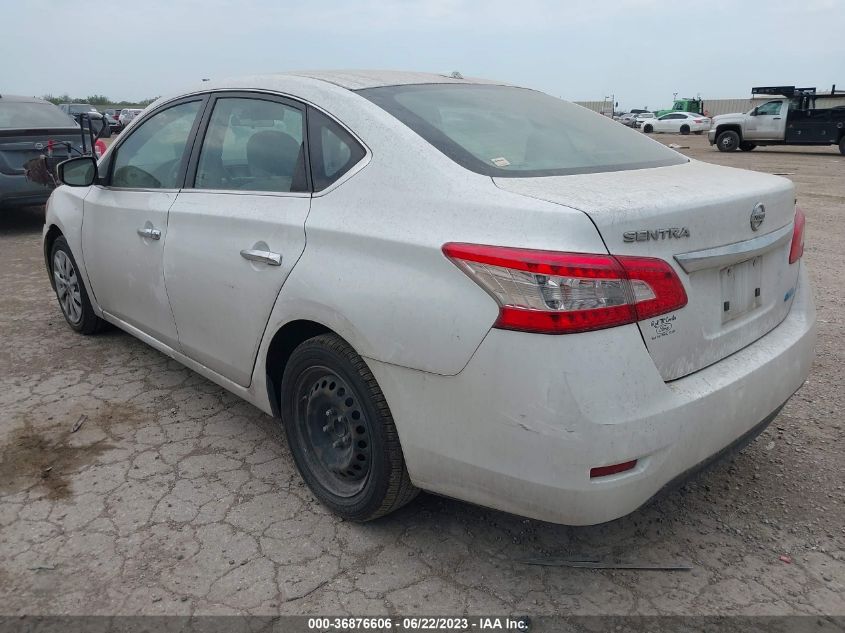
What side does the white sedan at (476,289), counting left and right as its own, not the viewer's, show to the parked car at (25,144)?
front

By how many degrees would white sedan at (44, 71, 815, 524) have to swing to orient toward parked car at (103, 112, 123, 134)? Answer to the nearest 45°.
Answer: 0° — it already faces it

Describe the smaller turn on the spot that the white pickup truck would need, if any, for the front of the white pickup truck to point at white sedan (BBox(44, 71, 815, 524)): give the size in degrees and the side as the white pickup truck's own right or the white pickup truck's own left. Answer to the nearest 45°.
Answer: approximately 90° to the white pickup truck's own left

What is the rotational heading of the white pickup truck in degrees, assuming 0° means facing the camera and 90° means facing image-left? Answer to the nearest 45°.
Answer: approximately 90°

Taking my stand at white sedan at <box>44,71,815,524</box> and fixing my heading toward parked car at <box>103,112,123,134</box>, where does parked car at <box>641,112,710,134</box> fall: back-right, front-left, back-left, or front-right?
front-right

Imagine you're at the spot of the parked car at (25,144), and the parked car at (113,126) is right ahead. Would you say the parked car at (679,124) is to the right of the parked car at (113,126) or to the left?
right

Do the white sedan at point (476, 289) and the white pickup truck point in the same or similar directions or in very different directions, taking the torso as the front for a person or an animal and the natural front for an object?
same or similar directions

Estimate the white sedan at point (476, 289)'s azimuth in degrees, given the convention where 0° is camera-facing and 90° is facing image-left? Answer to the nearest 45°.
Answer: approximately 135°

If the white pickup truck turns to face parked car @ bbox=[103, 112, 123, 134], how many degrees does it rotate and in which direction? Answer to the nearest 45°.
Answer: approximately 45° to its left

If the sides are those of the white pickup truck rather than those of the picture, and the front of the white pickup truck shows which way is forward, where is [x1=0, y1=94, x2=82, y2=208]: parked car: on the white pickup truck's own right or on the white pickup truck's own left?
on the white pickup truck's own left

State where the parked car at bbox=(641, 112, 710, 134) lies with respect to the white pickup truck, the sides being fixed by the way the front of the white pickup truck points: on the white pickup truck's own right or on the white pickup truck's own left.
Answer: on the white pickup truck's own right

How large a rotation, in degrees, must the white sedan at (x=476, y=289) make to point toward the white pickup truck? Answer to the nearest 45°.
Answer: approximately 90° to its right

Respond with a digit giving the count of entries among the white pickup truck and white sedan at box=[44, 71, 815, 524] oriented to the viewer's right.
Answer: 0

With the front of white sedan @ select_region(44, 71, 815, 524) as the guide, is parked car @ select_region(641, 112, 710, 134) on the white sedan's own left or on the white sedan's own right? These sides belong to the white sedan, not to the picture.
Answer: on the white sedan's own right

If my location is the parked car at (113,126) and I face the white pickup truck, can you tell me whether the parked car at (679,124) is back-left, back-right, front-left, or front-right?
front-left
